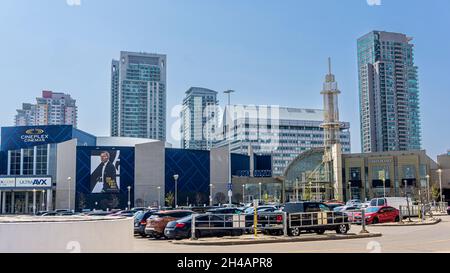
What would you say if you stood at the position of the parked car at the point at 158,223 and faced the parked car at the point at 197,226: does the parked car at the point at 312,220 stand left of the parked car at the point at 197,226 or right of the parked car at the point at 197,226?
left

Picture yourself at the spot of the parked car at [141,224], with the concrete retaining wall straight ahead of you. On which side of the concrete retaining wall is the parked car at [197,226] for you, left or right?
left

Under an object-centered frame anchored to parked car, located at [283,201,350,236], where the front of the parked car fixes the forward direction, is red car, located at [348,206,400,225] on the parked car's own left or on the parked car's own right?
on the parked car's own left

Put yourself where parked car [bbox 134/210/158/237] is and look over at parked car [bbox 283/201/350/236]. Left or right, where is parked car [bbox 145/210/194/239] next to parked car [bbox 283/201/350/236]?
right

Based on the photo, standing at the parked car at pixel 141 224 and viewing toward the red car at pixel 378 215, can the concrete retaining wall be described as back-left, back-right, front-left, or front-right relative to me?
back-right
